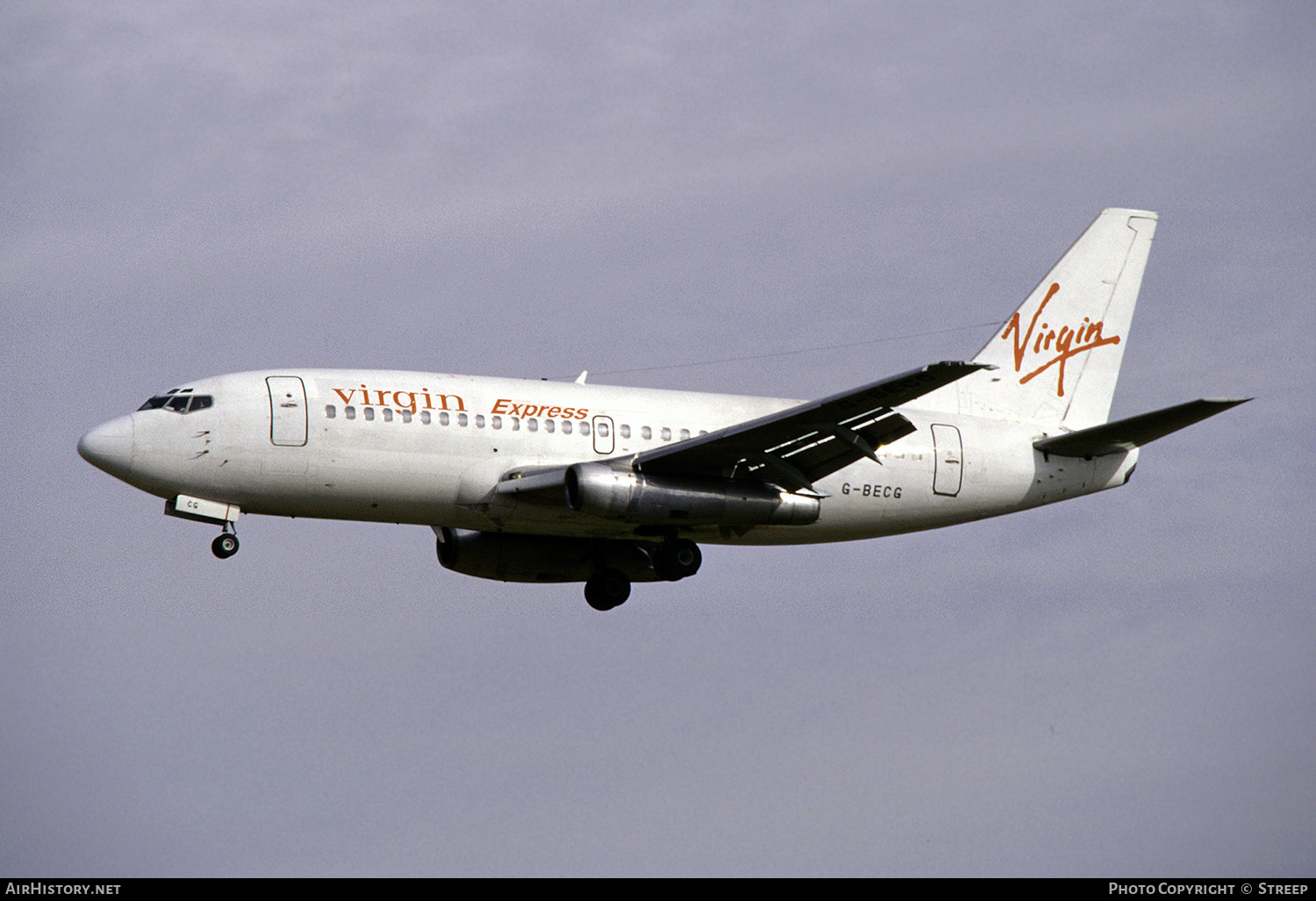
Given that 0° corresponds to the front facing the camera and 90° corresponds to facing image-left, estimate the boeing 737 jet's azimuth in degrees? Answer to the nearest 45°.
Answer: approximately 90°
